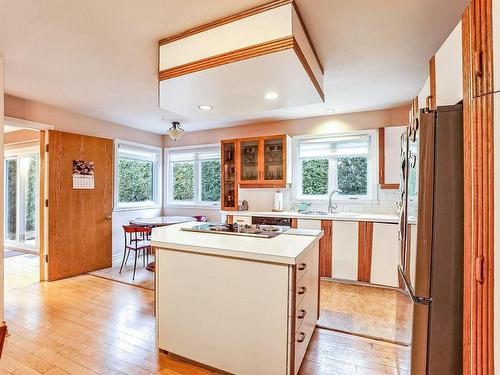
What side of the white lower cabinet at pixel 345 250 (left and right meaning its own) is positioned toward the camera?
front

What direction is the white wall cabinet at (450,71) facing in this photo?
to the viewer's left

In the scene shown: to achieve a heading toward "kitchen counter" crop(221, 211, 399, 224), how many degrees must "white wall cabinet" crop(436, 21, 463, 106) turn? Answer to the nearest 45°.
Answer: approximately 45° to its right

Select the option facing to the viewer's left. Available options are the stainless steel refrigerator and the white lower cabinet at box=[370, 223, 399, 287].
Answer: the stainless steel refrigerator

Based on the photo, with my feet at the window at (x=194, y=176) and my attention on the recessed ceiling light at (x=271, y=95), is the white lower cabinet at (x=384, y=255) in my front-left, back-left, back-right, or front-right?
front-left

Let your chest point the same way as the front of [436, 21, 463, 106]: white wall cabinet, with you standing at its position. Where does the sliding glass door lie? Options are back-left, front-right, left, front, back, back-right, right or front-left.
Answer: front

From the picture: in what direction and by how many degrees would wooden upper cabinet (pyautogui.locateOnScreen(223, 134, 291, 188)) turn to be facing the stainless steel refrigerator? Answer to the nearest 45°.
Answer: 0° — it already faces it

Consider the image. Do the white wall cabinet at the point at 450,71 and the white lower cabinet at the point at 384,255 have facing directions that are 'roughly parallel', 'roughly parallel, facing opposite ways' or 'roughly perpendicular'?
roughly perpendicular

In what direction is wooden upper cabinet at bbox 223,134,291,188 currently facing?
toward the camera

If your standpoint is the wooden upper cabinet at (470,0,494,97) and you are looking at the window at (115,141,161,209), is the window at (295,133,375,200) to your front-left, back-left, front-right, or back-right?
front-right

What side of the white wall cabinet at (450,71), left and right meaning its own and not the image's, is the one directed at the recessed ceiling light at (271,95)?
front

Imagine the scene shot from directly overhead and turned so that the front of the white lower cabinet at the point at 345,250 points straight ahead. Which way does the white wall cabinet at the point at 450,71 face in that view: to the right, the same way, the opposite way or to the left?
to the right

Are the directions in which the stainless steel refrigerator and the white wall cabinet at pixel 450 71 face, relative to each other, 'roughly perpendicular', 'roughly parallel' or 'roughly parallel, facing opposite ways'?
roughly parallel

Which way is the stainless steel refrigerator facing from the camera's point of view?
to the viewer's left

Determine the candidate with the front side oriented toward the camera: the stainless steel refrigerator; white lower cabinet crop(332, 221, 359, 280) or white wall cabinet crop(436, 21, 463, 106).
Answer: the white lower cabinet

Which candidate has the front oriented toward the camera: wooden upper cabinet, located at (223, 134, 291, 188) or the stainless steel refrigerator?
the wooden upper cabinet

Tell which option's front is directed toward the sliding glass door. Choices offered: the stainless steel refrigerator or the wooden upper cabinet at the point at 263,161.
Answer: the stainless steel refrigerator

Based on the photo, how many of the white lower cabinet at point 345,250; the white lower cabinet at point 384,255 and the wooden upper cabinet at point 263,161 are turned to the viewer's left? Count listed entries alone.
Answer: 0
